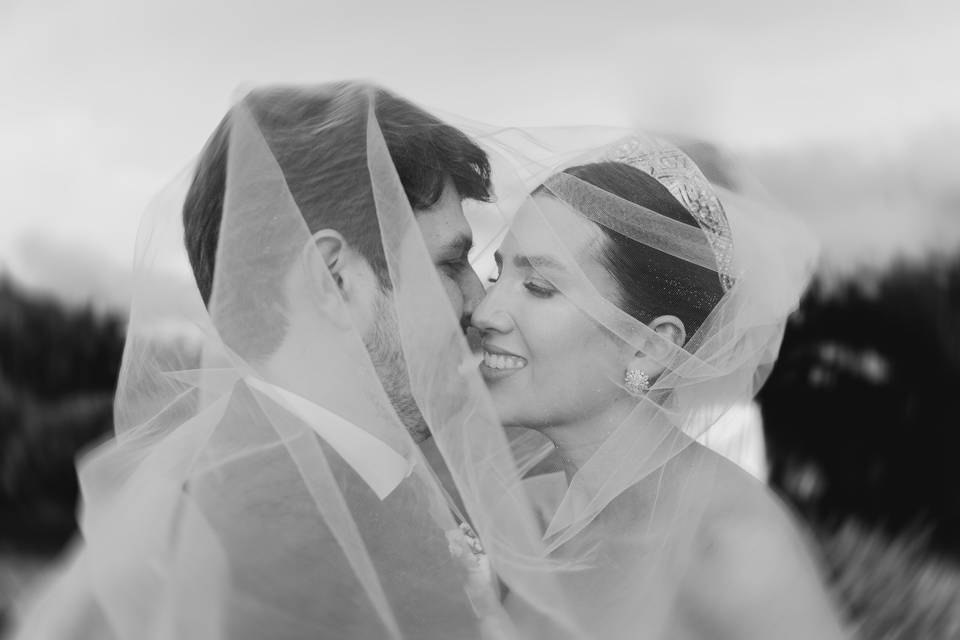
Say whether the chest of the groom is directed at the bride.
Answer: yes

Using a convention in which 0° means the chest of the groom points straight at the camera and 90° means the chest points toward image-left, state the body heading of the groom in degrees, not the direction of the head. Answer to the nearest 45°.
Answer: approximately 270°
